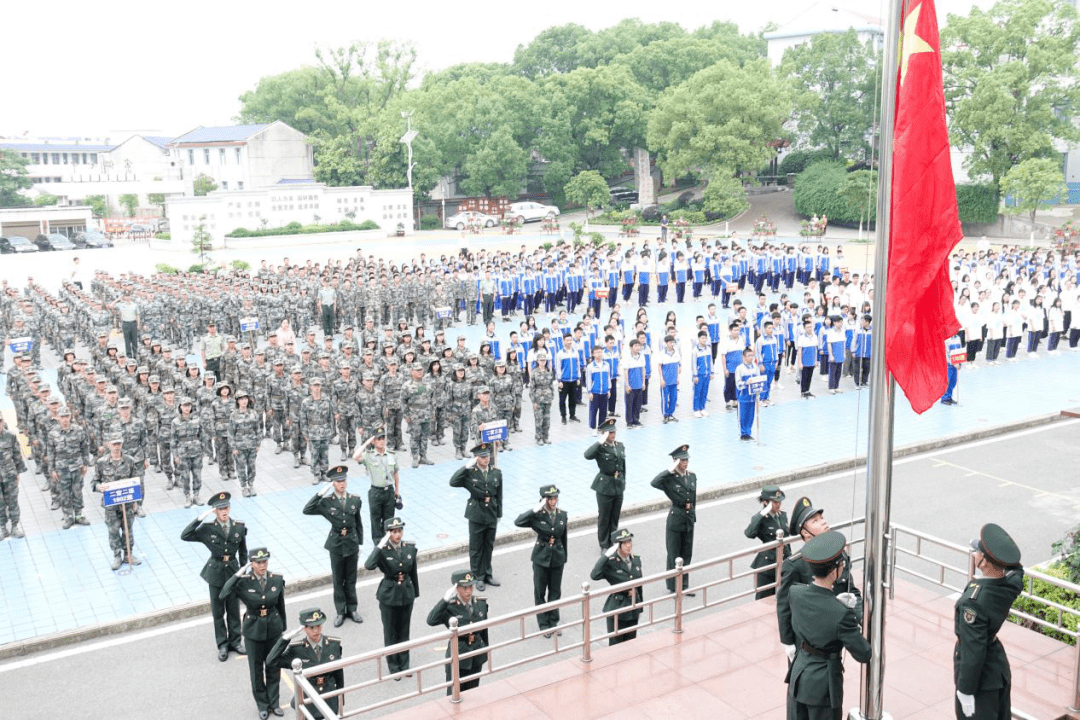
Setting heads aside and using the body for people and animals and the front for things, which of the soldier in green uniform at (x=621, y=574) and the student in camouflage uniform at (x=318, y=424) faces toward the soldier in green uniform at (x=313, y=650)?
the student in camouflage uniform

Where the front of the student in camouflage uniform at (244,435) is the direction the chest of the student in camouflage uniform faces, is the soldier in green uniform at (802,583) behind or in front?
in front

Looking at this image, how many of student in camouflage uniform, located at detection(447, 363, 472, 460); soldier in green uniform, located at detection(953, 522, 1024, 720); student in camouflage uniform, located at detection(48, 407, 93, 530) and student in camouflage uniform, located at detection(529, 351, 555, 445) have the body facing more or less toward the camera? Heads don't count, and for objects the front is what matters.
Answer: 3

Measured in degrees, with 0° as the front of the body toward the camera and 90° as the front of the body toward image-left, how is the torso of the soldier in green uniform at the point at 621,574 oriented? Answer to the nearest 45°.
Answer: approximately 315°

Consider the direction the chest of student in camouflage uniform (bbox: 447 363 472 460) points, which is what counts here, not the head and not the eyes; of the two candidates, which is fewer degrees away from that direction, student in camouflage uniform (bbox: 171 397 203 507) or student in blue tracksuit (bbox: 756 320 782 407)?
the student in camouflage uniform

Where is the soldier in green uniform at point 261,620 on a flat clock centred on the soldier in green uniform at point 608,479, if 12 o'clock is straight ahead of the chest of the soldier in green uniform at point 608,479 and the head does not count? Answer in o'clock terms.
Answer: the soldier in green uniform at point 261,620 is roughly at 3 o'clock from the soldier in green uniform at point 608,479.

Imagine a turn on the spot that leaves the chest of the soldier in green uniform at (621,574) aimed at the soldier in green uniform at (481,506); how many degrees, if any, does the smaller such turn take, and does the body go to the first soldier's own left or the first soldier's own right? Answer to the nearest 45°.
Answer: approximately 180°

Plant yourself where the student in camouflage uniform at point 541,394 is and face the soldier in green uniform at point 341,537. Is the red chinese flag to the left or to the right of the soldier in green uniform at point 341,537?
left

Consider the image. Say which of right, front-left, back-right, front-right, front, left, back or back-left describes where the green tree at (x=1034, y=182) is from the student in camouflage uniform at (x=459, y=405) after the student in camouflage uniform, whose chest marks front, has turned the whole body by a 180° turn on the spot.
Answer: front-right

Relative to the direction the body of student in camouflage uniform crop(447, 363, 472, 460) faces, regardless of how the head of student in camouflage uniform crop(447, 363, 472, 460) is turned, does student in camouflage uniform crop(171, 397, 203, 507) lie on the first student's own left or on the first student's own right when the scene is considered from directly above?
on the first student's own right
